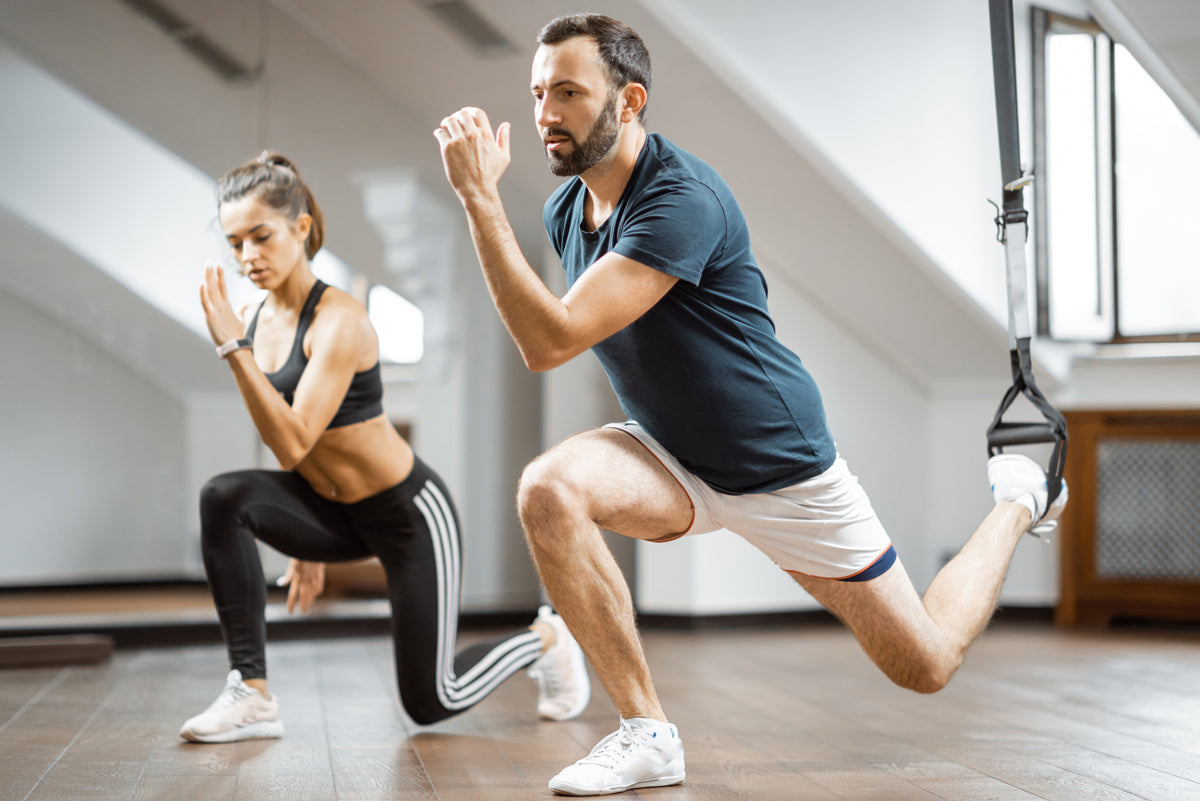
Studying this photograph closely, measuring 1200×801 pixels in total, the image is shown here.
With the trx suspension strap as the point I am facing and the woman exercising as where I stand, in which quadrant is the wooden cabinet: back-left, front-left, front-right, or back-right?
front-left

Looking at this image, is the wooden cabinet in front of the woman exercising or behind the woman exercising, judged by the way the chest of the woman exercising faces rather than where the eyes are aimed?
behind

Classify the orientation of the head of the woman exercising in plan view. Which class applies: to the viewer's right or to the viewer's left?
to the viewer's left

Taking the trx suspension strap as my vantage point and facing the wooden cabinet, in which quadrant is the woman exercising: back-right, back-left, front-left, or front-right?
back-left

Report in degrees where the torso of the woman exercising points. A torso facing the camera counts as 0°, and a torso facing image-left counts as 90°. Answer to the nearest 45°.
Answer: approximately 45°

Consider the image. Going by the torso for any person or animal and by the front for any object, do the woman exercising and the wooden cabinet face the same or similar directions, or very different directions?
same or similar directions

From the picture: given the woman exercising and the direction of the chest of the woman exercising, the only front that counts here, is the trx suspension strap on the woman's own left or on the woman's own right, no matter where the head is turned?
on the woman's own left

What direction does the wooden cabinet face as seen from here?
toward the camera

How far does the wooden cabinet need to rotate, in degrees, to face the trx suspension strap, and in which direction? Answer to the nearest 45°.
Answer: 0° — it already faces it

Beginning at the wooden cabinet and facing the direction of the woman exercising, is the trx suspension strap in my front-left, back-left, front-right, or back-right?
front-left
